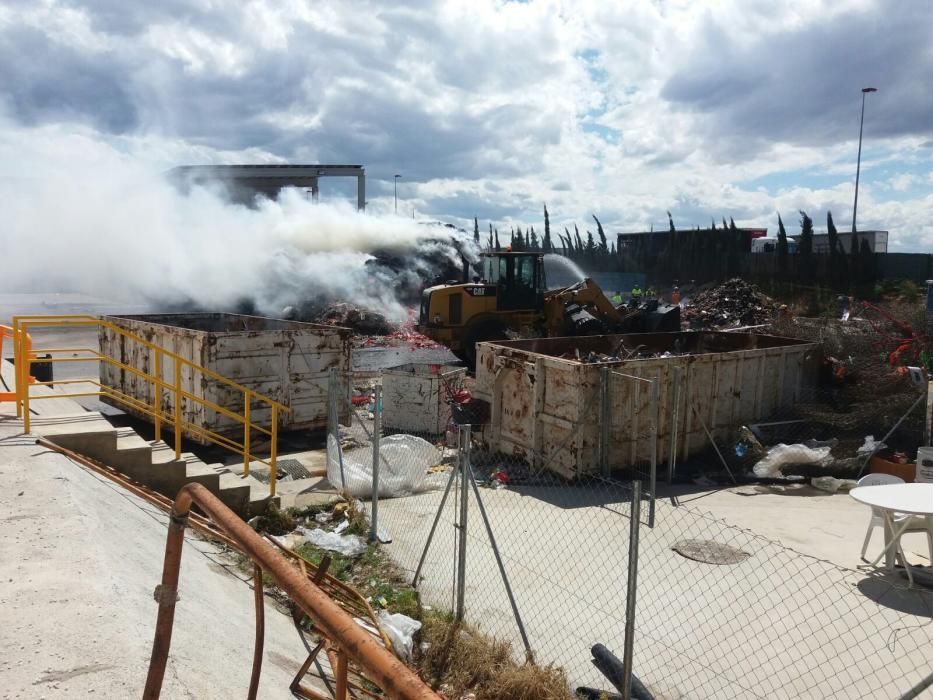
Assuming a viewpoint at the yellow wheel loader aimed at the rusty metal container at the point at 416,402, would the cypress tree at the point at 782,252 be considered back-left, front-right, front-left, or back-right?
back-left

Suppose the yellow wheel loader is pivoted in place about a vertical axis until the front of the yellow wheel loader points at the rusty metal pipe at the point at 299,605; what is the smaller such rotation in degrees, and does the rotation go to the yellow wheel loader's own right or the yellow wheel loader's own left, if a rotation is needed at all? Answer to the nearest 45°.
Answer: approximately 90° to the yellow wheel loader's own right

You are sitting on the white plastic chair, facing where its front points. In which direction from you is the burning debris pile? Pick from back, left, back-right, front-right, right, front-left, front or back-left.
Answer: back

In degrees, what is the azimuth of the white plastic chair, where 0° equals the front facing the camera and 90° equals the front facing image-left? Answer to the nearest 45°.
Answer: approximately 315°

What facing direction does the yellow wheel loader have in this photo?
to the viewer's right

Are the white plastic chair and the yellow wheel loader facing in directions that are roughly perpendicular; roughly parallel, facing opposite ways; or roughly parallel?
roughly perpendicular

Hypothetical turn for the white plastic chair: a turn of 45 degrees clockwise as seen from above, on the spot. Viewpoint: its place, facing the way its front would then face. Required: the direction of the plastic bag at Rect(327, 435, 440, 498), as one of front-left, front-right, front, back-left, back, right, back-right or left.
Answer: right

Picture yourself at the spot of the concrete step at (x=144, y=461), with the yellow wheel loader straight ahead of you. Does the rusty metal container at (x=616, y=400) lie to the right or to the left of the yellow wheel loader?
right

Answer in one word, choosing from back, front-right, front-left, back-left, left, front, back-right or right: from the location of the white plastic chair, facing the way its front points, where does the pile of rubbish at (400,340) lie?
back

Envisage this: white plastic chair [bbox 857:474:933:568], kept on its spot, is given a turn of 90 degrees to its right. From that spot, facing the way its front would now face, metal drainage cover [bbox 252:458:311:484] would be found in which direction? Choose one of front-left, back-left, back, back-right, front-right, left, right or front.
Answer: front-right

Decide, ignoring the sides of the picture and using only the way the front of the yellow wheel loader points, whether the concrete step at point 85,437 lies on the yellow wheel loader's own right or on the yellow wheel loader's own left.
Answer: on the yellow wheel loader's own right

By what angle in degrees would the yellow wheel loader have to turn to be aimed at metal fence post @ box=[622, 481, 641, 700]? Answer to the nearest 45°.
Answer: approximately 90° to its right

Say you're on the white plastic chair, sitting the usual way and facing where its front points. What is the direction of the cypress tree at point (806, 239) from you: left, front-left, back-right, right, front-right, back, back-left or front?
back-left

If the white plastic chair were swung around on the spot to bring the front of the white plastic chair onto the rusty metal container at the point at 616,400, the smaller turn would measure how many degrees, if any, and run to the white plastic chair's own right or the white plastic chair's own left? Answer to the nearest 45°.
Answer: approximately 180°

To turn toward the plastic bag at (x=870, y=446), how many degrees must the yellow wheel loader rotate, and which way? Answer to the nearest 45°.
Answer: approximately 45° to its right
